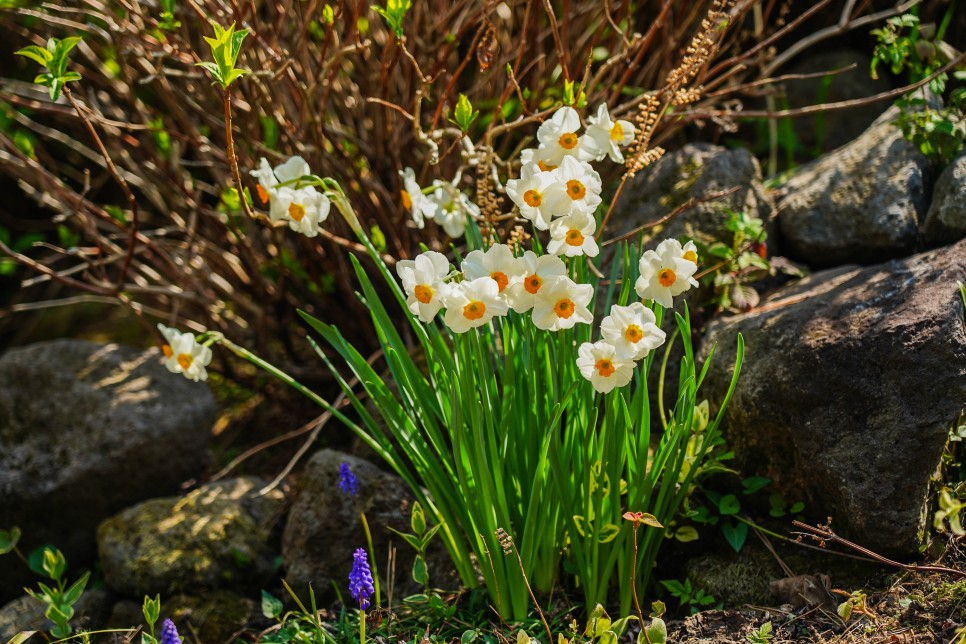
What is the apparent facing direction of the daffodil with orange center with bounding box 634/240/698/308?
toward the camera

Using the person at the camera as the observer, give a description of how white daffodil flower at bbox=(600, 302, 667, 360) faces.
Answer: facing the viewer

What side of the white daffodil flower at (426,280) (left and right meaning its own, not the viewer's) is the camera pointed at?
front

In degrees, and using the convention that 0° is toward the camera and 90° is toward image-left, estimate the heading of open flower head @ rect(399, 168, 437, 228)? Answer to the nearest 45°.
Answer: approximately 90°

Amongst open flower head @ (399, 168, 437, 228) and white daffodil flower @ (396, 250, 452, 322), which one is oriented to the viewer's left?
the open flower head

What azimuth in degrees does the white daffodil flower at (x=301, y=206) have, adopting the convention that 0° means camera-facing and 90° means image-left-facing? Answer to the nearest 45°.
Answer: approximately 0°

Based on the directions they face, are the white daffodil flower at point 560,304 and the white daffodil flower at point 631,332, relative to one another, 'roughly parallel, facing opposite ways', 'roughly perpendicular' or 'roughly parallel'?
roughly parallel

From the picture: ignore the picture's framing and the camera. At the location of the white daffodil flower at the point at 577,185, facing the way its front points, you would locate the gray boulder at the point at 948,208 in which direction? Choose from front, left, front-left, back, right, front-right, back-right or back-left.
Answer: back-left
